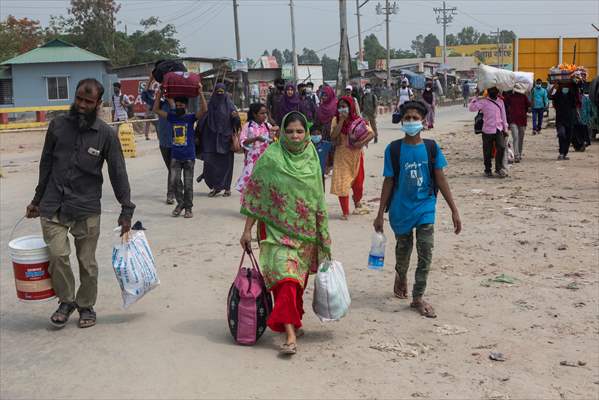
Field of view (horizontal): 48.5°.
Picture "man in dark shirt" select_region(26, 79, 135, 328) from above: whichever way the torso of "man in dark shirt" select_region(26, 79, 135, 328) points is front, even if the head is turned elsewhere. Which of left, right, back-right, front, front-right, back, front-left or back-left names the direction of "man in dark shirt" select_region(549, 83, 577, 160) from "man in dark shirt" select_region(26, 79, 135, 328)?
back-left

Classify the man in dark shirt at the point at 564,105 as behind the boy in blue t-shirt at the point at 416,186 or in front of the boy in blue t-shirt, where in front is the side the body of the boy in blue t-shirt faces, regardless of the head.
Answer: behind

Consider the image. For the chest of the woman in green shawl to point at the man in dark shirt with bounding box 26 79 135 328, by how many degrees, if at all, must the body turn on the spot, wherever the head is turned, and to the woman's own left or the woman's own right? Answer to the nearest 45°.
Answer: approximately 90° to the woman's own right

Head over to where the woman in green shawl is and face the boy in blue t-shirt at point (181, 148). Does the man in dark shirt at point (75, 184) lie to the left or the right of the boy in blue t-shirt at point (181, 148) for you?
left

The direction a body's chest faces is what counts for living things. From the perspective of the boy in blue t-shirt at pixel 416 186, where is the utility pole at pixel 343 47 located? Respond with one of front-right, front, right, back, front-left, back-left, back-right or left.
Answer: back

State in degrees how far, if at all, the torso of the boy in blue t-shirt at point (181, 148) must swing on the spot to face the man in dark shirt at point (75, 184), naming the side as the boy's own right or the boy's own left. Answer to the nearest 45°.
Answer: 0° — they already face them

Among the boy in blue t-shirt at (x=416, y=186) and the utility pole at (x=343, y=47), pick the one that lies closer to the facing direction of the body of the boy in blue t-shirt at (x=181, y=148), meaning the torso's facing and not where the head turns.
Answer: the boy in blue t-shirt

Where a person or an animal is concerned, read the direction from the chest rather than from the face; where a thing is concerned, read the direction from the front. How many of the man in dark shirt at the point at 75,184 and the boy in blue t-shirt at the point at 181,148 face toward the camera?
2
